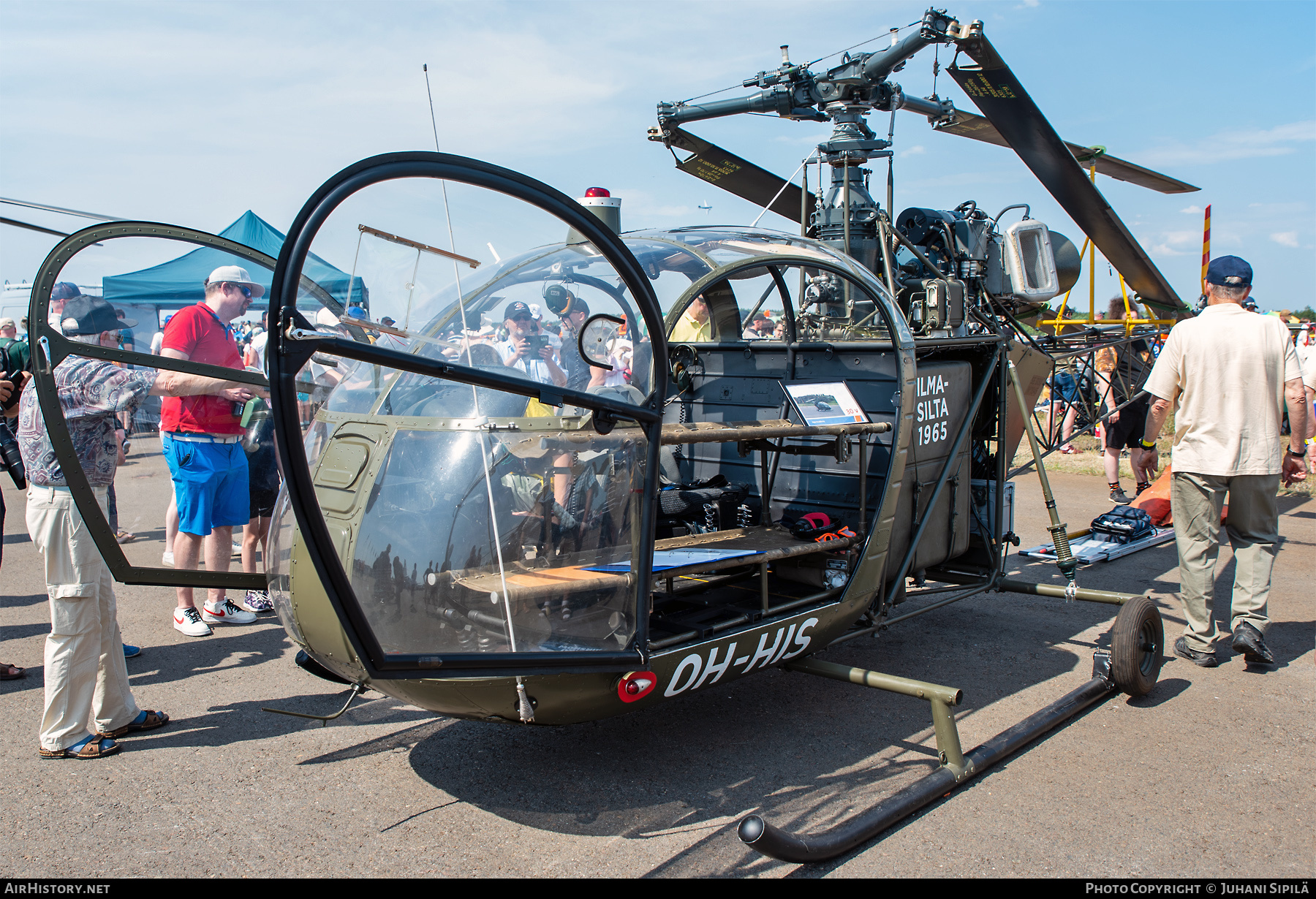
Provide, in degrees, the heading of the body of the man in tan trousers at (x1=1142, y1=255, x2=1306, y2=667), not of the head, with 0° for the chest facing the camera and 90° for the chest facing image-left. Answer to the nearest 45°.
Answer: approximately 180°

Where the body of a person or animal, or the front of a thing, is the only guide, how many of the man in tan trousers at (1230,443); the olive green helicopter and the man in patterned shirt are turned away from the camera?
1

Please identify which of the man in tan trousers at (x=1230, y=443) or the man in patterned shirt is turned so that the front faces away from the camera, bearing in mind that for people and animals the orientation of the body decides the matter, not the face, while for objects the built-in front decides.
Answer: the man in tan trousers

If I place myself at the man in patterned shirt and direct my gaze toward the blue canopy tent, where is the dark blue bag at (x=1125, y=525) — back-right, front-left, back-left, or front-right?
front-right

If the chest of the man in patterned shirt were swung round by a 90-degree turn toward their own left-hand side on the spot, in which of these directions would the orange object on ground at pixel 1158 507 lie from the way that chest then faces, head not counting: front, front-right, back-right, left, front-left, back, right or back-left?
right

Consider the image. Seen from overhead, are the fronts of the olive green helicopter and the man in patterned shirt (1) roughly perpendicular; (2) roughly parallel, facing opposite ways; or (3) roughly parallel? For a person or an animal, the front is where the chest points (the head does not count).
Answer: roughly parallel, facing opposite ways

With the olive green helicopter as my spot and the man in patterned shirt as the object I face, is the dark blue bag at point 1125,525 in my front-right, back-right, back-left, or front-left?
back-right

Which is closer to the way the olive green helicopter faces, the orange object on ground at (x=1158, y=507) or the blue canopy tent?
the blue canopy tent

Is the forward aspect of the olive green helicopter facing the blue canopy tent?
no

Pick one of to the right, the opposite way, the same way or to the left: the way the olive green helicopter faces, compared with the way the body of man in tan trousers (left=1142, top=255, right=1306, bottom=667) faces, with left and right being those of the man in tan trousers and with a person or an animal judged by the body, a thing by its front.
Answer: the opposite way

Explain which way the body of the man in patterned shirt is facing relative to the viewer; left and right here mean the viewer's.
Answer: facing to the right of the viewer

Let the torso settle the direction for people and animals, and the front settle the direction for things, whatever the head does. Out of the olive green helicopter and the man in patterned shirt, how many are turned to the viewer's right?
1

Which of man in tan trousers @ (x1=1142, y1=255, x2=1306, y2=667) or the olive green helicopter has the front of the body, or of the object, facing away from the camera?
the man in tan trousers

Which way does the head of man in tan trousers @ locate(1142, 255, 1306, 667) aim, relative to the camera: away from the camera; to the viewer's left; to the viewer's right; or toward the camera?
away from the camera

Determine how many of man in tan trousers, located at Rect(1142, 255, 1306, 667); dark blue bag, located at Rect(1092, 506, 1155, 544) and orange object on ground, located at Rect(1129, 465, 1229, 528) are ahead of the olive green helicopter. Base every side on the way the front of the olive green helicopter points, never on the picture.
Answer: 0

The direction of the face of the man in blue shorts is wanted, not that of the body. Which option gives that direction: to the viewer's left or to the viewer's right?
to the viewer's right

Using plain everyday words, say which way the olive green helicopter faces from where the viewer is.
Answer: facing the viewer and to the left of the viewer

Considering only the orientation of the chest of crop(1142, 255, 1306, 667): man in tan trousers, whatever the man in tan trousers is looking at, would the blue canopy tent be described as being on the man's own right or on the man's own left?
on the man's own left

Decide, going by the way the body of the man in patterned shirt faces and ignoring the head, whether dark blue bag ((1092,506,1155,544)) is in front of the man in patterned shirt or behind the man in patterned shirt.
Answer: in front

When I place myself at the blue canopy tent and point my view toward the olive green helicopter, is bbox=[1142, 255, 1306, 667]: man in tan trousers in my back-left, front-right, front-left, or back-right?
front-left

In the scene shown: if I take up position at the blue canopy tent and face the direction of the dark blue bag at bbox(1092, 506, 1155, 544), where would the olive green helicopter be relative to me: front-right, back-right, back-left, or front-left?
front-right
